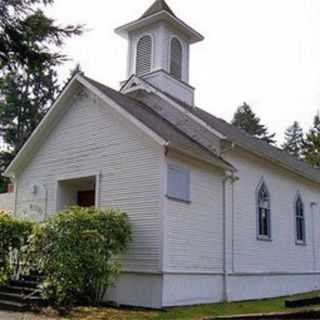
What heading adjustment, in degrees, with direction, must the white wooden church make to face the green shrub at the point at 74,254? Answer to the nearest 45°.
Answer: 0° — it already faces it

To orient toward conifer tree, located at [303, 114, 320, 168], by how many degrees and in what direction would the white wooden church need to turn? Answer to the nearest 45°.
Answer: approximately 180°

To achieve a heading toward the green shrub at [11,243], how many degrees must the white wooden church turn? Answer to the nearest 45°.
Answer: approximately 45° to its right

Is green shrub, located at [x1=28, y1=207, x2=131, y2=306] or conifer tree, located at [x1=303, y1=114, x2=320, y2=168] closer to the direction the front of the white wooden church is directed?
the green shrub

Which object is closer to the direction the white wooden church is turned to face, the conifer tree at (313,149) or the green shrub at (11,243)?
the green shrub
